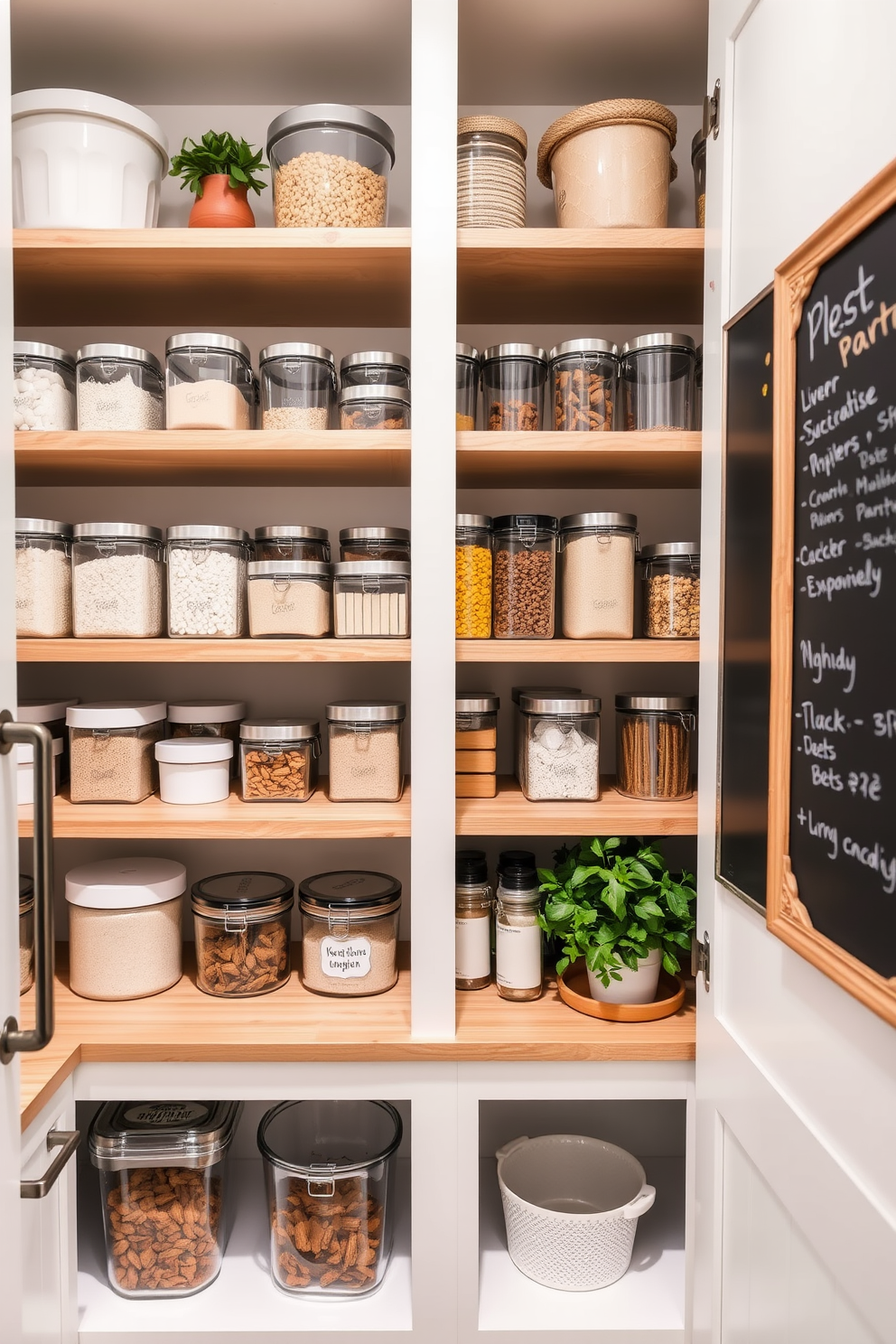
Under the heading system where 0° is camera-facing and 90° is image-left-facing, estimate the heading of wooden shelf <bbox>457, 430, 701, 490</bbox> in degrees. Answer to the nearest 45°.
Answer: approximately 0°

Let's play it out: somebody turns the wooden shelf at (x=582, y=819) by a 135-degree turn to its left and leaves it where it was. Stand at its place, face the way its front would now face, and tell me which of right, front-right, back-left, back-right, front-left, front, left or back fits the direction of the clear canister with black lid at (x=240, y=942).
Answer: back-left

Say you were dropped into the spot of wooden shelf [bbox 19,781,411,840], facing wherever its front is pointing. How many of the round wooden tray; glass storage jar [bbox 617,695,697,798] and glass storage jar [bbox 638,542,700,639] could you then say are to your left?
3

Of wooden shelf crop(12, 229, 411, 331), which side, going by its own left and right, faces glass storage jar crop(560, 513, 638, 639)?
left

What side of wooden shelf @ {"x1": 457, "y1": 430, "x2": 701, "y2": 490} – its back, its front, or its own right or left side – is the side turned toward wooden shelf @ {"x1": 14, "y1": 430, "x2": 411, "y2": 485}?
right

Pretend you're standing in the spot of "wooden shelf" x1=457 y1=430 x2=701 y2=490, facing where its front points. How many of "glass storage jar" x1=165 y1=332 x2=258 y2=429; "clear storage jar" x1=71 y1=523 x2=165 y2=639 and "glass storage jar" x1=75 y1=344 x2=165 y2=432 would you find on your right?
3

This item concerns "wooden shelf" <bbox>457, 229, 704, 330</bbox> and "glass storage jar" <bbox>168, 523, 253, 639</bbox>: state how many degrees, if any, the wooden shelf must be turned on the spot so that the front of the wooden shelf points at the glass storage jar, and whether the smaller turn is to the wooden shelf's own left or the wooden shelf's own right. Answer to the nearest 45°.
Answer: approximately 90° to the wooden shelf's own right

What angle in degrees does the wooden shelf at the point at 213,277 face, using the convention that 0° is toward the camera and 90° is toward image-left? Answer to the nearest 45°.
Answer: approximately 0°

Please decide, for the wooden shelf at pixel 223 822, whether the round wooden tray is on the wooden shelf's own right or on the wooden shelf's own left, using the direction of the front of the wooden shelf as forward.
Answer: on the wooden shelf's own left
